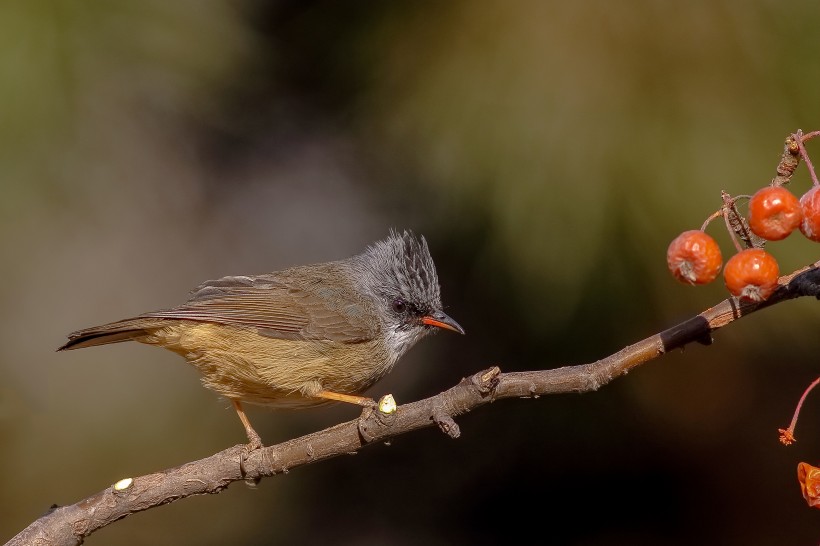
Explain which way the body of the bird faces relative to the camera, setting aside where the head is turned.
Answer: to the viewer's right
